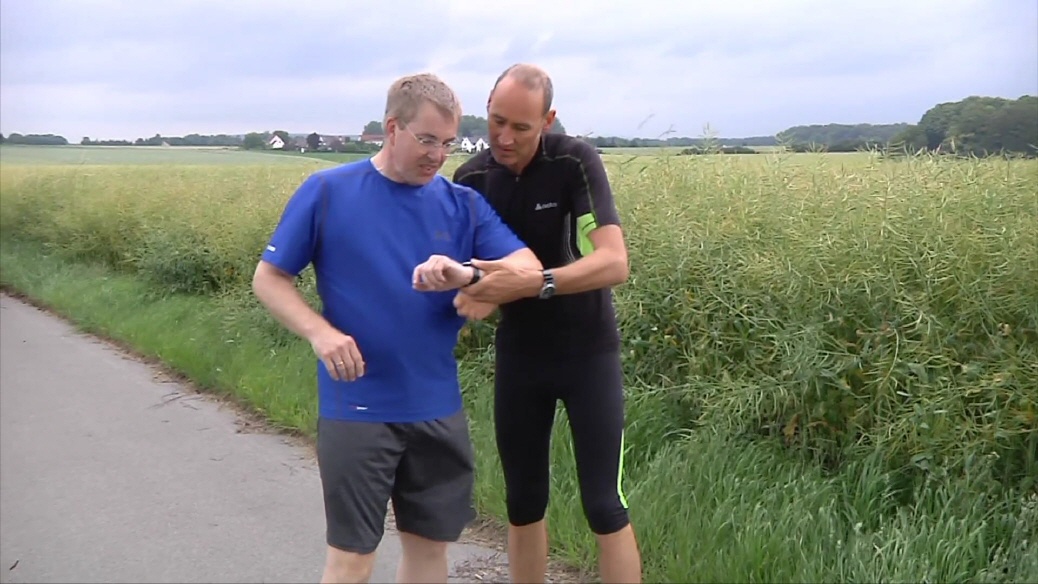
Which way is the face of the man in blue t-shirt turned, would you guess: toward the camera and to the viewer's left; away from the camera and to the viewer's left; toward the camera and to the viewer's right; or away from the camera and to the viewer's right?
toward the camera and to the viewer's right

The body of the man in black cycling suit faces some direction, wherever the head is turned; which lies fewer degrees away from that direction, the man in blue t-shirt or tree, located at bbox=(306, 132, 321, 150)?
the man in blue t-shirt

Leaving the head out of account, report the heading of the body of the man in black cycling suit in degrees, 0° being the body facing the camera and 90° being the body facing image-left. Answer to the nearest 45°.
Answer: approximately 45°

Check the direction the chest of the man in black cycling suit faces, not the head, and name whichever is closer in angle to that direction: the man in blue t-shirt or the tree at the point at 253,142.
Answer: the man in blue t-shirt

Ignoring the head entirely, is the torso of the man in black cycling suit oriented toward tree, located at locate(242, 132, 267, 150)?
no

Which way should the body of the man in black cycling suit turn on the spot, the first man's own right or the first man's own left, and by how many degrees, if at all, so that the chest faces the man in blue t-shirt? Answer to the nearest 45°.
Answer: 0° — they already face them

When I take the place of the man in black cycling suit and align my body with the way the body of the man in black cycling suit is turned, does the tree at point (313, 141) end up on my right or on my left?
on my right
